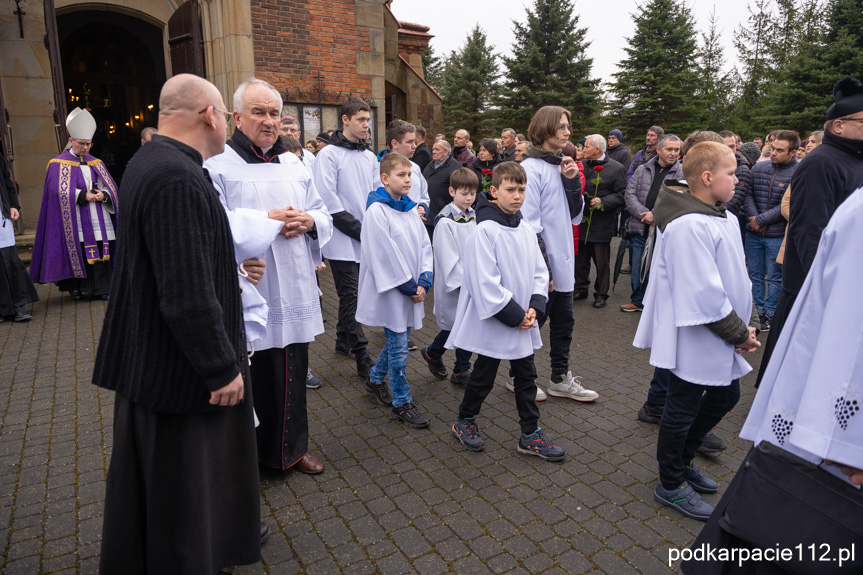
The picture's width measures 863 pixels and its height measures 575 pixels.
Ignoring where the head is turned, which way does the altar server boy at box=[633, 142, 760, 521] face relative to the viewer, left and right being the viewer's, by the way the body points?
facing to the right of the viewer

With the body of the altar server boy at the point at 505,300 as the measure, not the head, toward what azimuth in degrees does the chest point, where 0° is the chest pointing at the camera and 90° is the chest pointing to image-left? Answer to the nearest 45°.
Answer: approximately 315°

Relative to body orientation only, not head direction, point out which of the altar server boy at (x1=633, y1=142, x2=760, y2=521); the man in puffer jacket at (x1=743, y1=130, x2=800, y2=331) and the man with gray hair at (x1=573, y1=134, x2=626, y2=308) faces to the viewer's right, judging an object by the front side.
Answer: the altar server boy

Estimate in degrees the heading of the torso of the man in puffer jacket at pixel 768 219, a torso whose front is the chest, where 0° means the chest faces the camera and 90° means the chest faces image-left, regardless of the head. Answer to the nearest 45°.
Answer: approximately 45°

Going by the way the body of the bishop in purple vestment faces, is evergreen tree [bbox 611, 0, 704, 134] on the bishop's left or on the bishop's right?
on the bishop's left

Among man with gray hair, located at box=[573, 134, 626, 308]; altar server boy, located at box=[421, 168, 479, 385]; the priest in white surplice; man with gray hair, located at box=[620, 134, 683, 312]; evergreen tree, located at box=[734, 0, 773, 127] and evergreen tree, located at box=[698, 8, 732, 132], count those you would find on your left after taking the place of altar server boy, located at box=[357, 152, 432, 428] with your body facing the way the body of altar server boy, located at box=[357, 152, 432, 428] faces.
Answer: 5

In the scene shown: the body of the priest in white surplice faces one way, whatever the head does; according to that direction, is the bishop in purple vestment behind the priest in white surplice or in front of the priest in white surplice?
behind

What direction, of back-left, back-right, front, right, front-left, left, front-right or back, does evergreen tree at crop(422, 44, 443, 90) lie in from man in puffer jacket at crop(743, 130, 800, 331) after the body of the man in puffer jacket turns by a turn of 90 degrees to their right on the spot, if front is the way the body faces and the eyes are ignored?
front

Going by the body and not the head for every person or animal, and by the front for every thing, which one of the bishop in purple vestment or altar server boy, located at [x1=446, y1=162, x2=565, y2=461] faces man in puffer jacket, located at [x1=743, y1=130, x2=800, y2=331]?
the bishop in purple vestment
